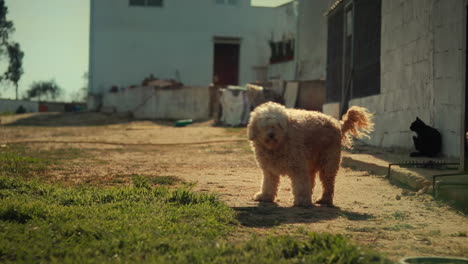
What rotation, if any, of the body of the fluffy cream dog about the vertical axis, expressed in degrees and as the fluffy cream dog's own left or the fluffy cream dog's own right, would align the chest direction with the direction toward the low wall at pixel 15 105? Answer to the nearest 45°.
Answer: approximately 90° to the fluffy cream dog's own right

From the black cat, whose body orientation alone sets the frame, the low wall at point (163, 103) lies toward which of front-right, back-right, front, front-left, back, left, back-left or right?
front-right

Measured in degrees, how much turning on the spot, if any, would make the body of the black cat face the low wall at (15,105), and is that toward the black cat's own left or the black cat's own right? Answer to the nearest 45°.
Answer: approximately 45° to the black cat's own right

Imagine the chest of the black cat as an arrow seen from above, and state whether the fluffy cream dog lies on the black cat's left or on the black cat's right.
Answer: on the black cat's left

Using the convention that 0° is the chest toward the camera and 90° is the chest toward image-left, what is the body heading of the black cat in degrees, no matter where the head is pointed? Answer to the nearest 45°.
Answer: approximately 90°

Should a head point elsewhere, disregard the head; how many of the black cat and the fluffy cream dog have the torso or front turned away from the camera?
0

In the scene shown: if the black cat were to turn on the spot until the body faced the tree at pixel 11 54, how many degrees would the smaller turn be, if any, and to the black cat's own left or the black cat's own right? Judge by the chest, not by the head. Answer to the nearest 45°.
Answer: approximately 45° to the black cat's own right

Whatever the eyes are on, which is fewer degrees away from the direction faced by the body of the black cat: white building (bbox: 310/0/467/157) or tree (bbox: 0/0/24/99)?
the tree

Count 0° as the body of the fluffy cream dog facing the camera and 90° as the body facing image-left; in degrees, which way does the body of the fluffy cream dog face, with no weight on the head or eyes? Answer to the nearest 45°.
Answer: approximately 45°

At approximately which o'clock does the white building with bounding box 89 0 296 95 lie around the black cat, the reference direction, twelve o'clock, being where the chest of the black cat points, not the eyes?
The white building is roughly at 2 o'clock from the black cat.

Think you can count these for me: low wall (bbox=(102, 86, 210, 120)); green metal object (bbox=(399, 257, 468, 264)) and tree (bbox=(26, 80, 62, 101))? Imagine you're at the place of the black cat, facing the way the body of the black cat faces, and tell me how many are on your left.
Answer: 1

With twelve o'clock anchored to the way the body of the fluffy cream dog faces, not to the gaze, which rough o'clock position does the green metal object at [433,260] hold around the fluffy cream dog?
The green metal object is roughly at 10 o'clock from the fluffy cream dog.

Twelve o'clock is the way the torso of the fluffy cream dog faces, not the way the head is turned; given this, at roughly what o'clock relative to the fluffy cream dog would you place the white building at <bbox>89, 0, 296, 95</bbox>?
The white building is roughly at 4 o'clock from the fluffy cream dog.

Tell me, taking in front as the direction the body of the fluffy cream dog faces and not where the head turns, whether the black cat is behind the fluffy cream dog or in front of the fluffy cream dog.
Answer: behind
